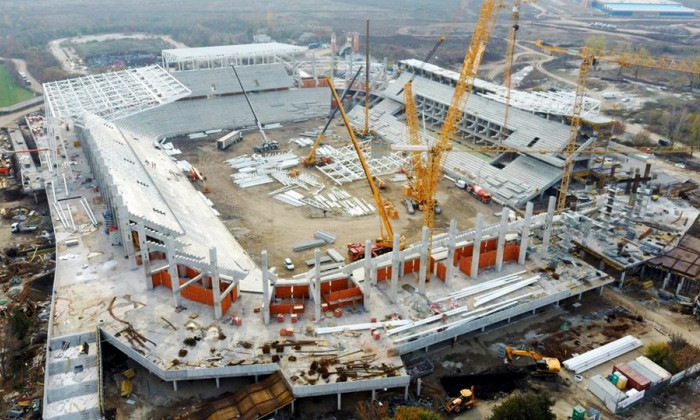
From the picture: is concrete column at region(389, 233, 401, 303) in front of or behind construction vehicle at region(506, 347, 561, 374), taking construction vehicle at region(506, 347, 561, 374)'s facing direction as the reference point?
in front

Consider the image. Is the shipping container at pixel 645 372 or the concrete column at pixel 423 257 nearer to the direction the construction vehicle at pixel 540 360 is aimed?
the concrete column

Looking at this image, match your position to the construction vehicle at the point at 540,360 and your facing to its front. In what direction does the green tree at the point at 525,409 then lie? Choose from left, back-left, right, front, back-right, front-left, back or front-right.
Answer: left

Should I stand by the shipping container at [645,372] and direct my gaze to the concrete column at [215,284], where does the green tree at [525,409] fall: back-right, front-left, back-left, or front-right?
front-left

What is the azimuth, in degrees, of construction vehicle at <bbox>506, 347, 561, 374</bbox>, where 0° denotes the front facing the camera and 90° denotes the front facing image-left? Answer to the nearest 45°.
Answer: approximately 90°

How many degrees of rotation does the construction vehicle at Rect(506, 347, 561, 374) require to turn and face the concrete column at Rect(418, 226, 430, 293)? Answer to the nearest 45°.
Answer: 0° — it already faces it

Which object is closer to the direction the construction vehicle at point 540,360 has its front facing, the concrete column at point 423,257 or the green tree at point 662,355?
the concrete column

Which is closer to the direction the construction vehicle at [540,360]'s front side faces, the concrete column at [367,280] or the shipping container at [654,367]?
the concrete column

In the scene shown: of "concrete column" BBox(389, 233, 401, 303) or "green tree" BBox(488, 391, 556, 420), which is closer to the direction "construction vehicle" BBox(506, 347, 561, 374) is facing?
the concrete column

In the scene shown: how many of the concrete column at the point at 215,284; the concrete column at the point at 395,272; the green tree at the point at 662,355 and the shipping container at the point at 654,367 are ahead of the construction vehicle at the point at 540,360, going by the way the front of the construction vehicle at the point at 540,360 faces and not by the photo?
2

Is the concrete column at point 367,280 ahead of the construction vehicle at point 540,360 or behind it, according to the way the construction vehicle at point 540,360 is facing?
ahead

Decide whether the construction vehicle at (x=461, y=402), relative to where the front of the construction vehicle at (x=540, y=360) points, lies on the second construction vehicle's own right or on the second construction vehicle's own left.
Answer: on the second construction vehicle's own left

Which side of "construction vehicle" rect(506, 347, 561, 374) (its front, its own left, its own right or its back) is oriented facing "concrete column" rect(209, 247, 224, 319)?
front

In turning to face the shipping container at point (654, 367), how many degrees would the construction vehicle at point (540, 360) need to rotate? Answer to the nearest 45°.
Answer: approximately 180°

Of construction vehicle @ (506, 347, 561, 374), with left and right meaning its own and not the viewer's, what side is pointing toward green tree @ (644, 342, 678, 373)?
back

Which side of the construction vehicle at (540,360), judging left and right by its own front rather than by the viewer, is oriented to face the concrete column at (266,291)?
front
